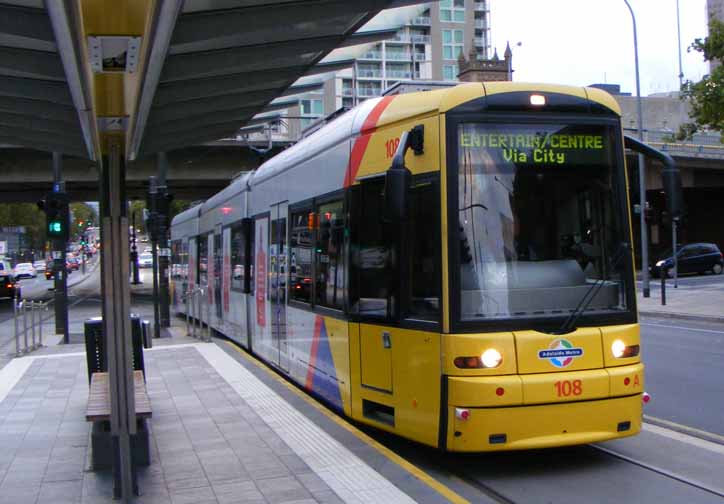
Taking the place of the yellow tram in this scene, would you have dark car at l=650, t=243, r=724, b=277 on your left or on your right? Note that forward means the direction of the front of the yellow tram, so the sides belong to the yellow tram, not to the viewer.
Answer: on your left

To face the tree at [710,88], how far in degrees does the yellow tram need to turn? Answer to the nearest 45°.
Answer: approximately 90° to its left

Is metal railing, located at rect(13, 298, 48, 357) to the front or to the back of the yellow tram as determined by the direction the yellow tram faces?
to the back

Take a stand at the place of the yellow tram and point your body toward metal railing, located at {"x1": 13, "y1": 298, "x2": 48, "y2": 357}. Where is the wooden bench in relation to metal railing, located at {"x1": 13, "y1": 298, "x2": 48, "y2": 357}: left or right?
left

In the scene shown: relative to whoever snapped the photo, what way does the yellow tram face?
facing the viewer and to the right of the viewer

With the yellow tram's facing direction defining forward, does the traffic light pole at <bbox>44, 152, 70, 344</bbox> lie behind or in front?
behind

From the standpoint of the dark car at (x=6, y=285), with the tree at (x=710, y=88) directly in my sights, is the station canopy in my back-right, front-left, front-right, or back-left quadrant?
front-right

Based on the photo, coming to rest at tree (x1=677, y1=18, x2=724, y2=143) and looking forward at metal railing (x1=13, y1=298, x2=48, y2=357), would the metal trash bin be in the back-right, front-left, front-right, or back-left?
front-left

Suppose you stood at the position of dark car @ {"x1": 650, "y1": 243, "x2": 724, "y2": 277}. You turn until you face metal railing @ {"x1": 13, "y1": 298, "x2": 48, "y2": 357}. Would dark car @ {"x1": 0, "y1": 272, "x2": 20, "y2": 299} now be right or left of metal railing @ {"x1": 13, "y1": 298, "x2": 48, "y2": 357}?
right
